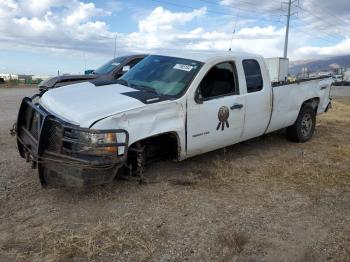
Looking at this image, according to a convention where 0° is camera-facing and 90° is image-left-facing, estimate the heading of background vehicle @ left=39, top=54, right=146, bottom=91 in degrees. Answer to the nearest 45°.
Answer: approximately 45°

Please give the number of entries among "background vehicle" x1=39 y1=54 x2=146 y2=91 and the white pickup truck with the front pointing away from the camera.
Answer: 0

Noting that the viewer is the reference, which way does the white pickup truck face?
facing the viewer and to the left of the viewer

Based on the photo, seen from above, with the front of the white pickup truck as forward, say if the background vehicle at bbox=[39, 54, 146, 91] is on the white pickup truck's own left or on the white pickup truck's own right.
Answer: on the white pickup truck's own right
